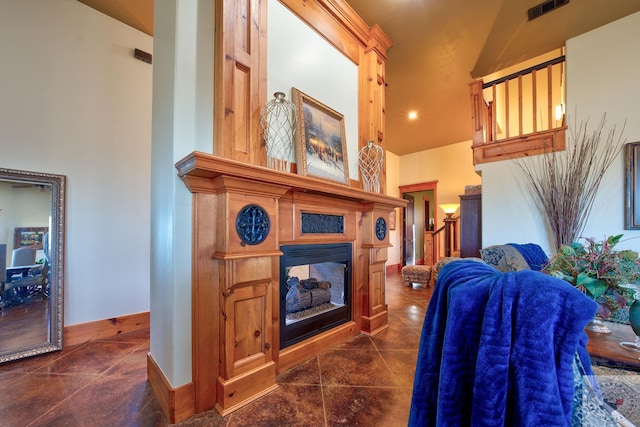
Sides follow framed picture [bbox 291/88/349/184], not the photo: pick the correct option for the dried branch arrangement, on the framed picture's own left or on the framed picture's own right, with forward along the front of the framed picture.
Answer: on the framed picture's own left

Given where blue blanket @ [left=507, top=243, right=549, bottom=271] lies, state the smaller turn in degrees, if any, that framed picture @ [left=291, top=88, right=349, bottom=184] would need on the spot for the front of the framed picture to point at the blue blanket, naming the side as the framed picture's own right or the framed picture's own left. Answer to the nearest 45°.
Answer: approximately 45° to the framed picture's own left

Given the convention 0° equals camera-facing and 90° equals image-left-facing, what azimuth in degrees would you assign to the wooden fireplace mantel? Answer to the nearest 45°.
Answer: approximately 315°

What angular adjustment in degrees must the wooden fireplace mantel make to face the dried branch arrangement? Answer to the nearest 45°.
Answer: approximately 45° to its left

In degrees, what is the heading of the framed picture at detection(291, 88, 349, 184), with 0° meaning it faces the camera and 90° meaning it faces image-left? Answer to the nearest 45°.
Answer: approximately 315°

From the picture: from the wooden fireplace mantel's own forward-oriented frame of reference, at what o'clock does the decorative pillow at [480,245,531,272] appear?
The decorative pillow is roughly at 10 o'clock from the wooden fireplace mantel.

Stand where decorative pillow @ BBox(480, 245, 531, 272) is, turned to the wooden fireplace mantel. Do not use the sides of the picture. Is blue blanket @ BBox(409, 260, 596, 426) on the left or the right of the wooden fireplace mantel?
left

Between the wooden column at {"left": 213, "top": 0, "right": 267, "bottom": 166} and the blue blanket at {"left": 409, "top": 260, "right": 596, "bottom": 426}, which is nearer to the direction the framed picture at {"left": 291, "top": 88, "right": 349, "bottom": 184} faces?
the blue blanket
